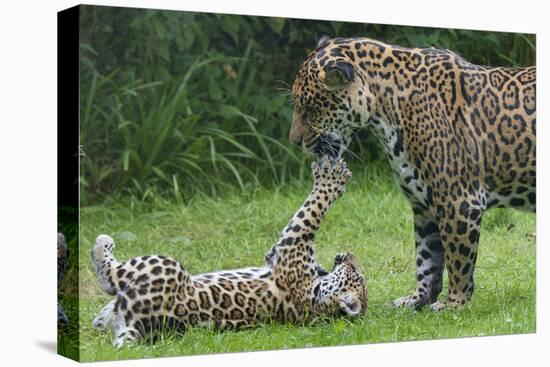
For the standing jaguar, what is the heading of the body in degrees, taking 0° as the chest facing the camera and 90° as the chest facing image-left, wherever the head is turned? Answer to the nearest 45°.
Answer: approximately 90°

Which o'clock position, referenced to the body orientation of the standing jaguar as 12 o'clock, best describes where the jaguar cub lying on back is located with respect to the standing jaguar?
The jaguar cub lying on back is roughly at 11 o'clock from the standing jaguar.
